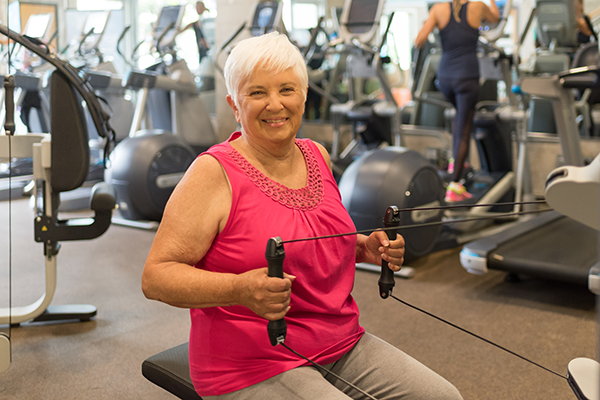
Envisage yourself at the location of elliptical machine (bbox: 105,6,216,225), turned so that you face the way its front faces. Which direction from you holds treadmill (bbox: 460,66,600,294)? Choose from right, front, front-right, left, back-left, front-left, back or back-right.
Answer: right

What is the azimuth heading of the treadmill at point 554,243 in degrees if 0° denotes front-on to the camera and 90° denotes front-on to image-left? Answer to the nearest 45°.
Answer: approximately 225°

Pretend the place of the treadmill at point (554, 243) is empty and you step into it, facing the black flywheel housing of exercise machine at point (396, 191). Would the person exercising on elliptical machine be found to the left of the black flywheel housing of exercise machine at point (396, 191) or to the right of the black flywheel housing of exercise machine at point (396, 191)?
right

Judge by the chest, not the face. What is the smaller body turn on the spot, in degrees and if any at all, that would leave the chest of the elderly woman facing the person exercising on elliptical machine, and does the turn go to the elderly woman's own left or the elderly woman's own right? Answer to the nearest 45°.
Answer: approximately 135° to the elderly woman's own left

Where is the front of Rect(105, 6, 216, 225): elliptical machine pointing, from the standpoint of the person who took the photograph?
facing away from the viewer and to the right of the viewer

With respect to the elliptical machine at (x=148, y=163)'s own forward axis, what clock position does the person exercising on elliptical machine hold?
The person exercising on elliptical machine is roughly at 2 o'clock from the elliptical machine.
